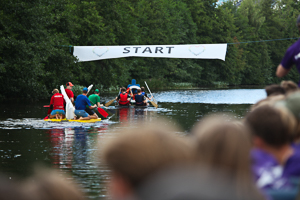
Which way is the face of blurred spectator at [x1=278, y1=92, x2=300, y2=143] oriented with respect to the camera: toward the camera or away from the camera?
away from the camera

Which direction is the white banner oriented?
toward the camera

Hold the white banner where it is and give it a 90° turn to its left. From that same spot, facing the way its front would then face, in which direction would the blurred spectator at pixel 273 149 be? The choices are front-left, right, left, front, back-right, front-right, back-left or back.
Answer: right

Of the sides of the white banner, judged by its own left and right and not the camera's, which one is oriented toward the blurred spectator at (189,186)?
front

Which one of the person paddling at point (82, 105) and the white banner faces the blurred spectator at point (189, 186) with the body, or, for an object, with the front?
the white banner

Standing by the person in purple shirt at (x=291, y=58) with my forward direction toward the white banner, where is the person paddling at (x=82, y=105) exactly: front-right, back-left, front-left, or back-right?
front-left

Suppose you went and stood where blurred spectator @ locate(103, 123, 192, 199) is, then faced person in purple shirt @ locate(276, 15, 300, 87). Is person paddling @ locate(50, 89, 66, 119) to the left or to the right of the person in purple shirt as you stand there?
left

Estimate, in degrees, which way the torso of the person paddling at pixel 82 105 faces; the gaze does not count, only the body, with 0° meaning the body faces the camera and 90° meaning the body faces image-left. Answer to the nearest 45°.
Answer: approximately 225°

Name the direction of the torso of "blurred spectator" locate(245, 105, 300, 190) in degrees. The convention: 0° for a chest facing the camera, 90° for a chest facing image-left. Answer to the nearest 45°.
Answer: approximately 135°
